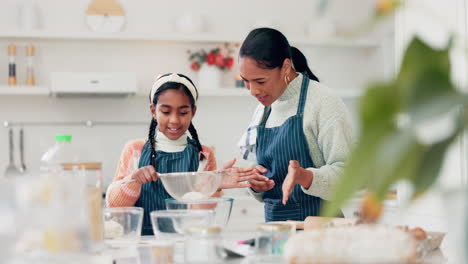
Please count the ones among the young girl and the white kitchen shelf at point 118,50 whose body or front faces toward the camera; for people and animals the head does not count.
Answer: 2

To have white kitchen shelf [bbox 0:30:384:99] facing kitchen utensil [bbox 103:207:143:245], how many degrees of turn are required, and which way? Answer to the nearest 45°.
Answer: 0° — it already faces it

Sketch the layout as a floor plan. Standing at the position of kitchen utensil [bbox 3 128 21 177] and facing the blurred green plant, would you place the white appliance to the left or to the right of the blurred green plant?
left

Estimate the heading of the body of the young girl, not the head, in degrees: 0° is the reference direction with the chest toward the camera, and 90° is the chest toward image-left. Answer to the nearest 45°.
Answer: approximately 0°

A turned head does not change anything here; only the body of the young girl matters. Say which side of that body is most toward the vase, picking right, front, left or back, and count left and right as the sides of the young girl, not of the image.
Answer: back

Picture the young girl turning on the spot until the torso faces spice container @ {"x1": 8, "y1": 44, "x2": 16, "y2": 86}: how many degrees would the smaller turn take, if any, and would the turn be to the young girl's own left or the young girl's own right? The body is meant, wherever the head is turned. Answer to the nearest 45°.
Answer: approximately 135° to the young girl's own right

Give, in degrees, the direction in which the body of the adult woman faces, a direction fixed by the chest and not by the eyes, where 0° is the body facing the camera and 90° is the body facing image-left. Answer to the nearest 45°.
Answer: approximately 45°

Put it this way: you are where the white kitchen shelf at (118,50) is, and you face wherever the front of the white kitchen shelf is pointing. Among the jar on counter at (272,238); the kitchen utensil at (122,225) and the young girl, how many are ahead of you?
3

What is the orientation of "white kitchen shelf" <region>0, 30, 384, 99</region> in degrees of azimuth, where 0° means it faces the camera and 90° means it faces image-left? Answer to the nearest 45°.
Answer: approximately 0°
